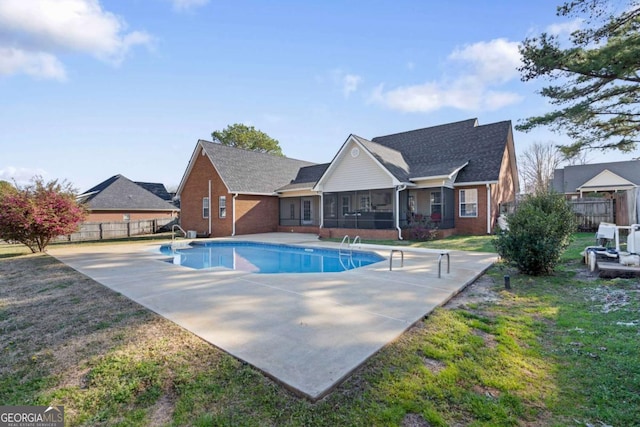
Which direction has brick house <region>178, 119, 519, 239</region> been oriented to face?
away from the camera

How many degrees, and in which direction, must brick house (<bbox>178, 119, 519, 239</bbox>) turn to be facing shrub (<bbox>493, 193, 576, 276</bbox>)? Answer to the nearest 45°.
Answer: approximately 180°

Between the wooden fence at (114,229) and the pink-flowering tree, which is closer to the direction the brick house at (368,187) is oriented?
the wooden fence

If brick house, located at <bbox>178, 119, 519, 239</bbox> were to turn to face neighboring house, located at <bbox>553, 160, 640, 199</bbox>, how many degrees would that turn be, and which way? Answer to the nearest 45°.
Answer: approximately 45° to its right

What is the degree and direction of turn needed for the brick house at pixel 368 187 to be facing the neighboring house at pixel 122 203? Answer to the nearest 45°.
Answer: approximately 90° to its left

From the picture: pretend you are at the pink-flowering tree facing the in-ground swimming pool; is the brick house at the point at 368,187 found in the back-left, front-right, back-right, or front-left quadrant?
front-left

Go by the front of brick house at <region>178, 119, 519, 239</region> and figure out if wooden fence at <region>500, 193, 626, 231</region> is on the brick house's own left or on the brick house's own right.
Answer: on the brick house's own right

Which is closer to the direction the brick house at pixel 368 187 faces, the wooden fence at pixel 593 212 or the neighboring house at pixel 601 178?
the neighboring house

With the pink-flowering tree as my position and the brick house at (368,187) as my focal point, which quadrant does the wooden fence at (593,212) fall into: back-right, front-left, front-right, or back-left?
front-right

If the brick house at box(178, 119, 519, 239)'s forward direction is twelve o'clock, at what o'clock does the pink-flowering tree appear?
The pink-flowering tree is roughly at 8 o'clock from the brick house.

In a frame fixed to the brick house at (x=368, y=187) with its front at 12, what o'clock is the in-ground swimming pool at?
The in-ground swimming pool is roughly at 7 o'clock from the brick house.

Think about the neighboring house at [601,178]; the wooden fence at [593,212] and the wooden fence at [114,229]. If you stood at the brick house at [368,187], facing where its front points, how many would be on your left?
1

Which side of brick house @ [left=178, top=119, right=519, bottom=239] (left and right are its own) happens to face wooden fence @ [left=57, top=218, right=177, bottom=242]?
left
